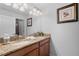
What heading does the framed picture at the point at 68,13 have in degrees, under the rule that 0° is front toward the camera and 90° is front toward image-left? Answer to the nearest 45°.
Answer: approximately 45°

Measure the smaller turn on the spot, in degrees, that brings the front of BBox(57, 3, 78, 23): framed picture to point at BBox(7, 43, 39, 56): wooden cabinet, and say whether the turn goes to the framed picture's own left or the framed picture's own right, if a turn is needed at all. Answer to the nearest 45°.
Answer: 0° — it already faces it

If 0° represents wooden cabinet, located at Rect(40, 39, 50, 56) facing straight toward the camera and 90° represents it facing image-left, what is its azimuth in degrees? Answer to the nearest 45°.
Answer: approximately 315°
